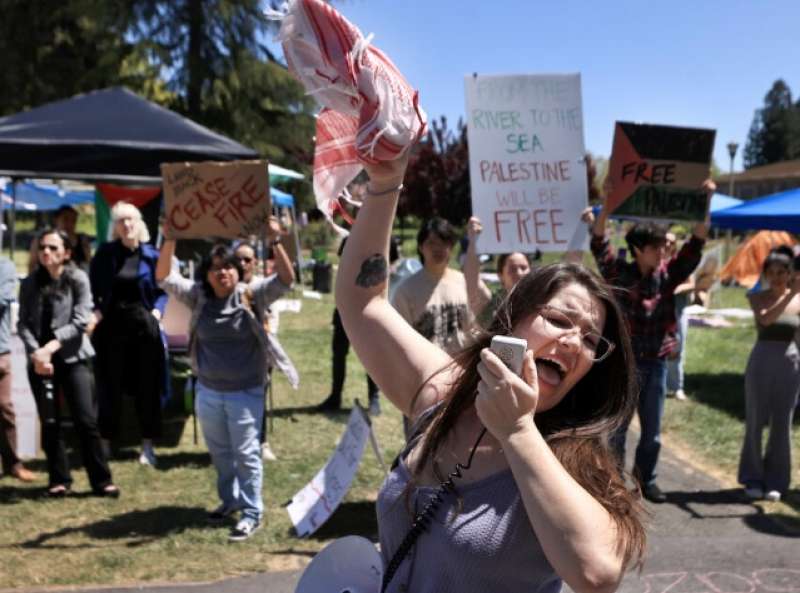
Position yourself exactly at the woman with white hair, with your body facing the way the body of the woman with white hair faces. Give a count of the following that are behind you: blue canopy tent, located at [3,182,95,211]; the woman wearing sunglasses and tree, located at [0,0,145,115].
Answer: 2

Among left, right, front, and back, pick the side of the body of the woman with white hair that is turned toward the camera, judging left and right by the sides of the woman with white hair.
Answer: front

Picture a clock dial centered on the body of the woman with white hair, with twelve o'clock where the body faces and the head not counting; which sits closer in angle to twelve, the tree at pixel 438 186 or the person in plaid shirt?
the person in plaid shirt

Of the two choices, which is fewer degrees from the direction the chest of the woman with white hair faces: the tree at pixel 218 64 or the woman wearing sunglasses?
the woman wearing sunglasses

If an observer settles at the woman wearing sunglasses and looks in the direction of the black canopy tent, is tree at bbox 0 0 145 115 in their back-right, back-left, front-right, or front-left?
front-left

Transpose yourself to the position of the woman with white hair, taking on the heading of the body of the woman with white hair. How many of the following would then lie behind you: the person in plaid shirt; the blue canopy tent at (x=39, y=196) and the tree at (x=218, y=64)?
2

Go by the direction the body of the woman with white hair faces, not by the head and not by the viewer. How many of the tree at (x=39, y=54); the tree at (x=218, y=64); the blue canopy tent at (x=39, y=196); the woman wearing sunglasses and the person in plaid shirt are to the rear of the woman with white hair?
3

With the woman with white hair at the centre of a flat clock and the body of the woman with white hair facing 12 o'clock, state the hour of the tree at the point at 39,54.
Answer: The tree is roughly at 6 o'clock from the woman with white hair.

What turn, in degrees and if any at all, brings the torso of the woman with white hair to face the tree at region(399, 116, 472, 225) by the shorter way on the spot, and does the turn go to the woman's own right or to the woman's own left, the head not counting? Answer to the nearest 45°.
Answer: approximately 135° to the woman's own left

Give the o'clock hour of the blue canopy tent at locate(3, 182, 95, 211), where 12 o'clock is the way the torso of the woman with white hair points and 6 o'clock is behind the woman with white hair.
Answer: The blue canopy tent is roughly at 6 o'clock from the woman with white hair.

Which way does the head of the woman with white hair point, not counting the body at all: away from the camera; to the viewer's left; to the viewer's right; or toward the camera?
toward the camera

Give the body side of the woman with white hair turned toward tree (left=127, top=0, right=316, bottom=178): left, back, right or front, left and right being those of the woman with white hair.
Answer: back

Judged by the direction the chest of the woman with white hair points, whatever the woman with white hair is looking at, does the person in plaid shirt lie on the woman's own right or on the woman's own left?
on the woman's own left
